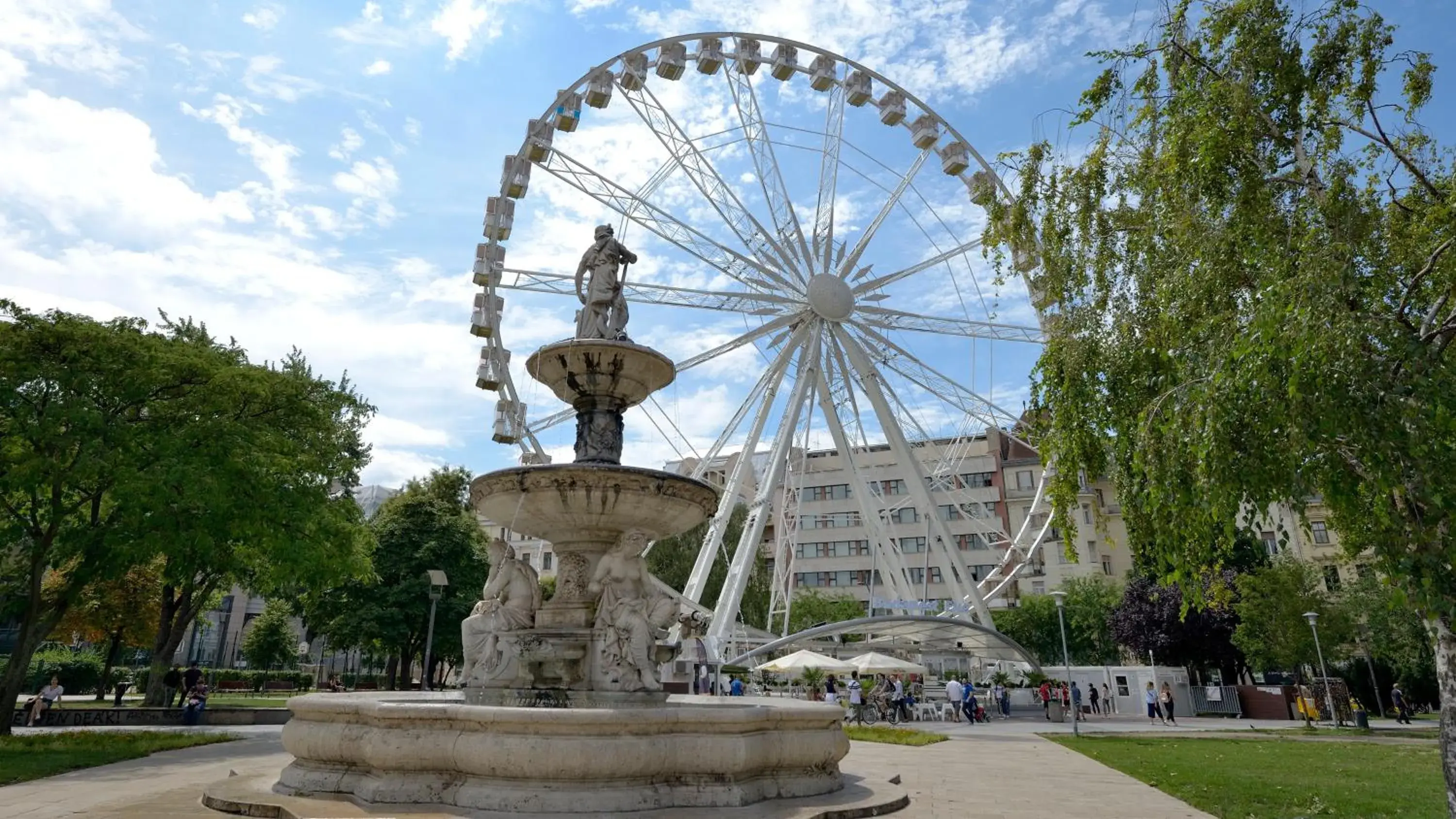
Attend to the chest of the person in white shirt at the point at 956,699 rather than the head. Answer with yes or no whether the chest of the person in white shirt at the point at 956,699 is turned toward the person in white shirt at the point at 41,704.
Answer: no

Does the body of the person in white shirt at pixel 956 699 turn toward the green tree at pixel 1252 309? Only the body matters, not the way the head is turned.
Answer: no

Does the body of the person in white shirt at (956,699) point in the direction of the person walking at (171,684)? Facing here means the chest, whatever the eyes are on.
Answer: no

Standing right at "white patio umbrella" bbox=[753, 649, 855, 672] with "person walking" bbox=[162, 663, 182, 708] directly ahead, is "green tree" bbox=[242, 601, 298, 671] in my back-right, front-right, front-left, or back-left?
front-right
